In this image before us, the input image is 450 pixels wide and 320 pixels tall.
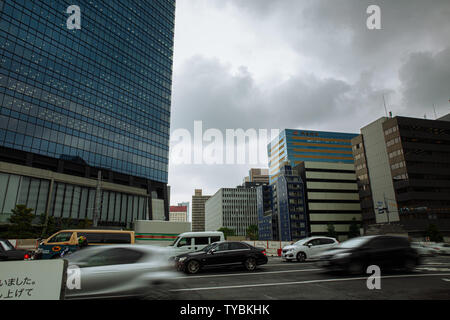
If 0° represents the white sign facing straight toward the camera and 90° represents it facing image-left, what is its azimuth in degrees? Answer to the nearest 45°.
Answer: approximately 0°

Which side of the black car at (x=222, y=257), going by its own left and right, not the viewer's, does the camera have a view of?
left

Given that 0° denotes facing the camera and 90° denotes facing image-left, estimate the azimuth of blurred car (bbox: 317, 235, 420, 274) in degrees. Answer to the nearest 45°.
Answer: approximately 45°

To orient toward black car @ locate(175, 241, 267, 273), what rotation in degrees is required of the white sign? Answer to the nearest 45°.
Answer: approximately 135° to its left

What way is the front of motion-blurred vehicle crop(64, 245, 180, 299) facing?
to the viewer's left

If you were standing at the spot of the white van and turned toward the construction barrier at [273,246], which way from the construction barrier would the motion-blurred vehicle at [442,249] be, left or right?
right

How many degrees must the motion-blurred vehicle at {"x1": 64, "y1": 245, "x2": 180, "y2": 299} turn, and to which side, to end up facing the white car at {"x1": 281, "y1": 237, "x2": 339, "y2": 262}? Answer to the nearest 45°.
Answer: approximately 135° to its right

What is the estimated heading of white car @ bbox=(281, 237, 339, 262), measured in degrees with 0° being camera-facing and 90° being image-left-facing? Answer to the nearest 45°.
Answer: approximately 45°

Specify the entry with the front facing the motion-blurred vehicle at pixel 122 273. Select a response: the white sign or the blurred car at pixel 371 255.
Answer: the blurred car

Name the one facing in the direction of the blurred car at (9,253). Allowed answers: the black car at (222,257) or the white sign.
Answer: the black car

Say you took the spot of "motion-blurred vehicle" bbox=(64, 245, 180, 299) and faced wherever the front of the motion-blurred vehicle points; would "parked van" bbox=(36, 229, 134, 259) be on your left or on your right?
on your right
